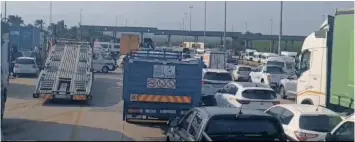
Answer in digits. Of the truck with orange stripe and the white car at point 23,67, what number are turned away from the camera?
2

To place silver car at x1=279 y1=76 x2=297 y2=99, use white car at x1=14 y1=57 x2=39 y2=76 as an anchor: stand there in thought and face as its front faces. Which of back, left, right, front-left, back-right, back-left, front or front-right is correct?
back-right

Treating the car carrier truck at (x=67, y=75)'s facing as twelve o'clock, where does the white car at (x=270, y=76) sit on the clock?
The white car is roughly at 2 o'clock from the car carrier truck.

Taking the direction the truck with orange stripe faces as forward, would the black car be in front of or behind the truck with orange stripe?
behind

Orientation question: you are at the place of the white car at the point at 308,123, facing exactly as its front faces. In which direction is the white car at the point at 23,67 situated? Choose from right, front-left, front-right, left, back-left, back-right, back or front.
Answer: front

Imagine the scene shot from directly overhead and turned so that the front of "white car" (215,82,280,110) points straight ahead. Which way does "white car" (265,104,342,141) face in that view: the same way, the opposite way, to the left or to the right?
the same way

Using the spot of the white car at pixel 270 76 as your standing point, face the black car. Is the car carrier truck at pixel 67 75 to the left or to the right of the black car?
right

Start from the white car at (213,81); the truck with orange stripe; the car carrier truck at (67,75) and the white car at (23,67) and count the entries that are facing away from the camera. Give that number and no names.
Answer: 4

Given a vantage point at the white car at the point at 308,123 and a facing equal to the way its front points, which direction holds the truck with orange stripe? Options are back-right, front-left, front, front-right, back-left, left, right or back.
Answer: front

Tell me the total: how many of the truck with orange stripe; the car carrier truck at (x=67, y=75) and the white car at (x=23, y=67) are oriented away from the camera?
3

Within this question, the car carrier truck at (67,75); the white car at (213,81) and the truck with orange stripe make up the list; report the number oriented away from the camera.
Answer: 3

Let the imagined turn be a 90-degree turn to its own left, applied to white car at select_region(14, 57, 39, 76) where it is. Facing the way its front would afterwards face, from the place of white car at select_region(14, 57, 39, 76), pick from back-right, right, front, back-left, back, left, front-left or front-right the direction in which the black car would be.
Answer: left

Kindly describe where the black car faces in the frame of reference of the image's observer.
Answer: facing away from the viewer and to the left of the viewer

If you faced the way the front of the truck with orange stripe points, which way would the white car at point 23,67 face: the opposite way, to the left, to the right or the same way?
the same way

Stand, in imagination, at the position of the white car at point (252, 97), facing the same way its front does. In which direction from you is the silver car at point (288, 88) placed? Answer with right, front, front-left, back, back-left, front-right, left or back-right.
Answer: front-right

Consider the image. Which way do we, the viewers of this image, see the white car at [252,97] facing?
facing away from the viewer and to the left of the viewer

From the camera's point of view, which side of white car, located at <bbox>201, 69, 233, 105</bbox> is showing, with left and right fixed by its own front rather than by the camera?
back

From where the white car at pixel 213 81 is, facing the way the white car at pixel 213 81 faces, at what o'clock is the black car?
The black car is roughly at 6 o'clock from the white car.

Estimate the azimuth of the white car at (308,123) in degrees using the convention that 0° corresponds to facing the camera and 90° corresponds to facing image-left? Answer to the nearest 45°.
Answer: approximately 135°
